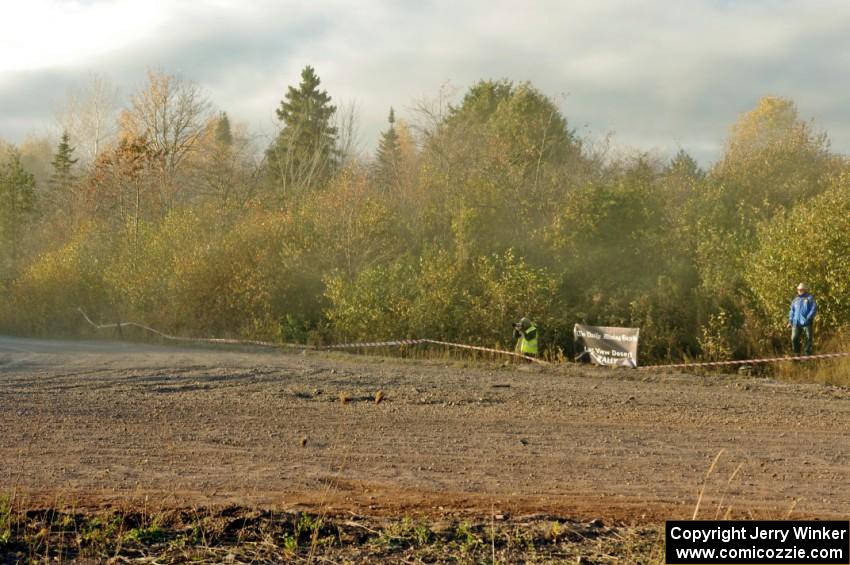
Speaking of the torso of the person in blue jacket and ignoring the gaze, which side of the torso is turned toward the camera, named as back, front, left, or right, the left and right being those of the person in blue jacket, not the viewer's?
front

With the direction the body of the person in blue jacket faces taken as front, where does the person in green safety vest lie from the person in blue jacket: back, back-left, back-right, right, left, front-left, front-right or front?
right
